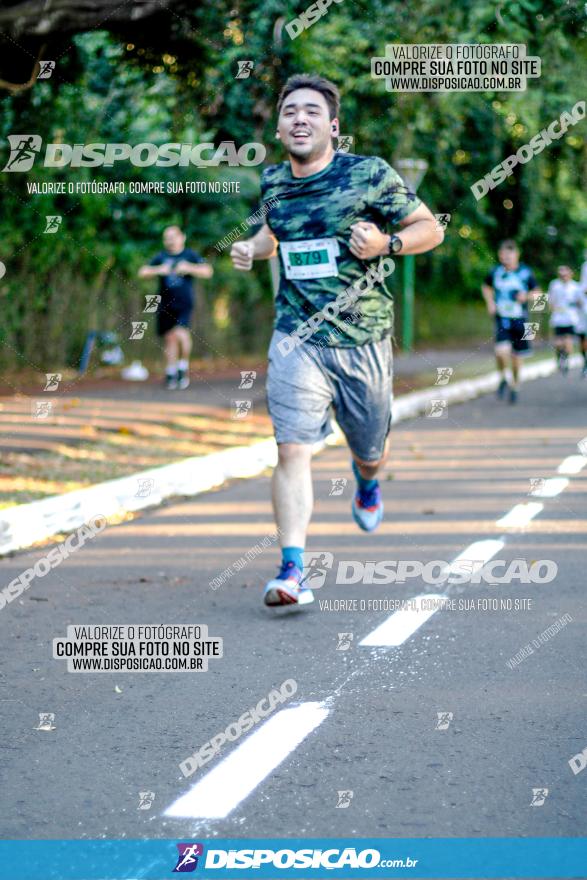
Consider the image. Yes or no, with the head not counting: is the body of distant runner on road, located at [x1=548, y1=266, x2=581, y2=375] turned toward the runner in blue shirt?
yes

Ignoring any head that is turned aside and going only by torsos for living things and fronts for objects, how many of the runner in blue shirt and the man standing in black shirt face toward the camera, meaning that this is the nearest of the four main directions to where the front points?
2

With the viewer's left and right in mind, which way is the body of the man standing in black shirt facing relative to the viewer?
facing the viewer

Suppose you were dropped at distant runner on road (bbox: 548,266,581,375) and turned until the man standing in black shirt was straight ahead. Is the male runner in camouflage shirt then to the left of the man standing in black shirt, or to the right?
left

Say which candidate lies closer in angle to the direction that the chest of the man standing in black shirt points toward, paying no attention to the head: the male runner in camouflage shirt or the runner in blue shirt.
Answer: the male runner in camouflage shirt

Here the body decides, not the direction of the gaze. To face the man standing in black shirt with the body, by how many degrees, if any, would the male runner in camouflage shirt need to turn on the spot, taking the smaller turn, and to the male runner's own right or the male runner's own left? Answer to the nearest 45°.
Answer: approximately 135° to the male runner's own right

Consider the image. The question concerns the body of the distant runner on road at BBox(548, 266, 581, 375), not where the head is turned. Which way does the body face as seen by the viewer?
toward the camera

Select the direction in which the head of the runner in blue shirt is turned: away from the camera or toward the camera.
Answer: toward the camera

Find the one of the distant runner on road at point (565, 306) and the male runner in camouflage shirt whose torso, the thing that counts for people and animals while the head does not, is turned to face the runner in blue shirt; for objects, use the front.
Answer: the distant runner on road

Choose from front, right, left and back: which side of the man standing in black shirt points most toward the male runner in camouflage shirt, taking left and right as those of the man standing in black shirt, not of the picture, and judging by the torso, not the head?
front

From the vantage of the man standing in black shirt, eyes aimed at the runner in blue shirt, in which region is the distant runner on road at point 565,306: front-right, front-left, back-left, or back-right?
front-left

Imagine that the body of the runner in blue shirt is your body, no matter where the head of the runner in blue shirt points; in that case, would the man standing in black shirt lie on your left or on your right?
on your right

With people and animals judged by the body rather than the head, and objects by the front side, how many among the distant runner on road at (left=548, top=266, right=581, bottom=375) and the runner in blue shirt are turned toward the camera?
2

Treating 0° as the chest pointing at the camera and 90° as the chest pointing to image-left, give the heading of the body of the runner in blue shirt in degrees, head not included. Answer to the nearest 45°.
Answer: approximately 0°

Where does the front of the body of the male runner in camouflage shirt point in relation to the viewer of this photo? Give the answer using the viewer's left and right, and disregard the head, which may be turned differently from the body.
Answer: facing the viewer and to the left of the viewer

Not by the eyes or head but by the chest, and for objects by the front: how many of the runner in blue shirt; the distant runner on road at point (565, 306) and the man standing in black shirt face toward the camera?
3

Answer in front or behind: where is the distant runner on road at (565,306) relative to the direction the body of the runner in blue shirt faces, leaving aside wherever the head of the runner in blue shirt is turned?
behind

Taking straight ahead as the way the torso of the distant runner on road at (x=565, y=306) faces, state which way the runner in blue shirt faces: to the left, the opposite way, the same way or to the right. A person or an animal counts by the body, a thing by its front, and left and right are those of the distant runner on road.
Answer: the same way

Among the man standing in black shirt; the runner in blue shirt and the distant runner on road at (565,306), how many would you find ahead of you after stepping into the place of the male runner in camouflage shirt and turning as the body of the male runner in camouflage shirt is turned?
0

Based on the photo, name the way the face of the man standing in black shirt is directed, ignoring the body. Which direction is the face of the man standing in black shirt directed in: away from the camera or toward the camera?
toward the camera
